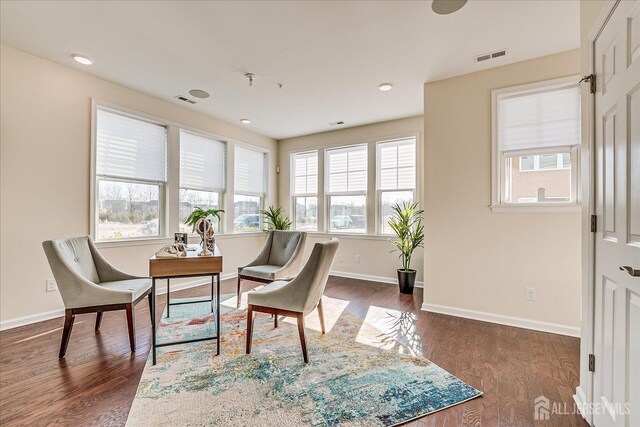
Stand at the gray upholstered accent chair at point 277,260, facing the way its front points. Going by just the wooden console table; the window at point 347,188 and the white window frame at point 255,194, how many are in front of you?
1

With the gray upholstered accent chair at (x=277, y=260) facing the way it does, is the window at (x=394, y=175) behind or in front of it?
behind

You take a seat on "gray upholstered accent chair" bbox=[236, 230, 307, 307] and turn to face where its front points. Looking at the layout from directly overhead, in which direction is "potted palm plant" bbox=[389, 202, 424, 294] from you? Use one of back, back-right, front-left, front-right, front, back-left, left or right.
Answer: back-left

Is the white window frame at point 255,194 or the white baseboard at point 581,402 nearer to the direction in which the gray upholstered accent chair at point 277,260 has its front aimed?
the white baseboard

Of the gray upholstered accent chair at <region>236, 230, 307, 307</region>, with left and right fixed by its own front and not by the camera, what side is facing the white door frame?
left

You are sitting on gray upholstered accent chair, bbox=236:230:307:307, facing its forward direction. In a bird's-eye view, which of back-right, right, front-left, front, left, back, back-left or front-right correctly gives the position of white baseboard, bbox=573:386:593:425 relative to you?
left

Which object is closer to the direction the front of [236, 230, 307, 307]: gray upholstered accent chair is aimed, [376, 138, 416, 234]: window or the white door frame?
the white door frame

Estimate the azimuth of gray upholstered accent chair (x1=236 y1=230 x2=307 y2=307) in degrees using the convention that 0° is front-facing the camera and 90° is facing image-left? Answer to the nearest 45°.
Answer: approximately 45°

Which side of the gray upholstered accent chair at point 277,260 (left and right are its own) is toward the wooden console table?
front

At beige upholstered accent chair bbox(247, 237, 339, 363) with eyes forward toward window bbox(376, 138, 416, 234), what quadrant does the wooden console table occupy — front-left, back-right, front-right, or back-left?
back-left

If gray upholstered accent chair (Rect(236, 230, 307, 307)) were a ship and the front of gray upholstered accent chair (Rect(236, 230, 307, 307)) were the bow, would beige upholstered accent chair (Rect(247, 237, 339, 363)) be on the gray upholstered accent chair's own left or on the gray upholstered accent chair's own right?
on the gray upholstered accent chair's own left

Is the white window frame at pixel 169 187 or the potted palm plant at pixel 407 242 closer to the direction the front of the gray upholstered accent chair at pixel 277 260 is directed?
the white window frame

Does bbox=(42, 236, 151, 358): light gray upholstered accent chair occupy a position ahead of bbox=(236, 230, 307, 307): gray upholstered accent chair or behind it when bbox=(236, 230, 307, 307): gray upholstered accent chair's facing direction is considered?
ahead
